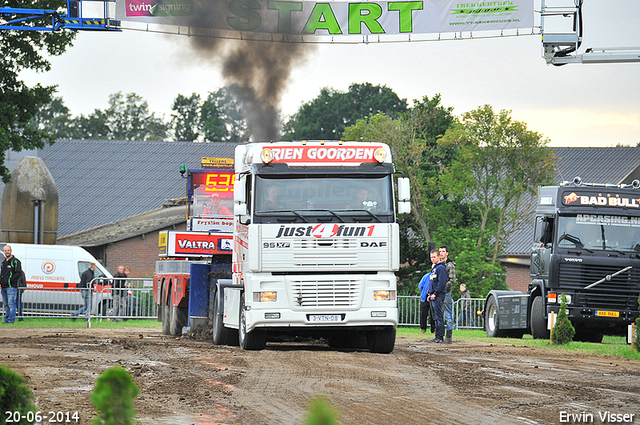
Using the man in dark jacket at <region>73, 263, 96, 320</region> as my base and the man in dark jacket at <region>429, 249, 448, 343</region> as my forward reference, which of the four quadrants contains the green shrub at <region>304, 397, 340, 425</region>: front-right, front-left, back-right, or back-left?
front-right

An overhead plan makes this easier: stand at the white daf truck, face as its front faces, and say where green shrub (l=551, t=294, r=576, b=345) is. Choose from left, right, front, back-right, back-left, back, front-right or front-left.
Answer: back-left

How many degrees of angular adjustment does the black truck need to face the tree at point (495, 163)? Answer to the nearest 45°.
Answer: approximately 135° to its left

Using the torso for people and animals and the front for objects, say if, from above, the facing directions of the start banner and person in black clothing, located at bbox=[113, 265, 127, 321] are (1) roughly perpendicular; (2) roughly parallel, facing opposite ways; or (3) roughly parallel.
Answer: roughly parallel

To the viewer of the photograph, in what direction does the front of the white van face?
facing to the right of the viewer

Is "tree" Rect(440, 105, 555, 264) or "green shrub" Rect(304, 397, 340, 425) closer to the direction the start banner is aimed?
the green shrub

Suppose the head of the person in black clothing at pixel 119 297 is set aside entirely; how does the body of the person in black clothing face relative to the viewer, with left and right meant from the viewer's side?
facing the viewer

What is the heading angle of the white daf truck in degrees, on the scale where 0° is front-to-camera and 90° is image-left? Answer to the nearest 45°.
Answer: approximately 0°

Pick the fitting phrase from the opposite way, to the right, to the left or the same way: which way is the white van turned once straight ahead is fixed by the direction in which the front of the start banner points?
to the left

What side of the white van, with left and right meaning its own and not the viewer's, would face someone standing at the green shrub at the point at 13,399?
right

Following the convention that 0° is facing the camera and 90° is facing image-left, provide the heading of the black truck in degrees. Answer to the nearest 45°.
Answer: approximately 315°

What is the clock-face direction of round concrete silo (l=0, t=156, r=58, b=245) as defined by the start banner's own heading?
The round concrete silo is roughly at 5 o'clock from the start banner.

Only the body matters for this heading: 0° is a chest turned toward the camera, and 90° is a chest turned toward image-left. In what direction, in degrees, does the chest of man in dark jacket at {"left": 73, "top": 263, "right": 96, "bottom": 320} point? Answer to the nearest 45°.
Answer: approximately 270°
